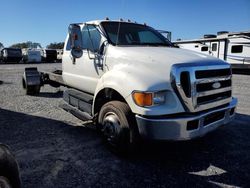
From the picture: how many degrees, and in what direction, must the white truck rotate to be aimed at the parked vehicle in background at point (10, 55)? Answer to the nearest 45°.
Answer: approximately 180°

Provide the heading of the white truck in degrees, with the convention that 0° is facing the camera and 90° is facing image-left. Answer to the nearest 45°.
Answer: approximately 315°

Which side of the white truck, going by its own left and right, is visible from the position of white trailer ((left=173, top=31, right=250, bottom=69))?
left

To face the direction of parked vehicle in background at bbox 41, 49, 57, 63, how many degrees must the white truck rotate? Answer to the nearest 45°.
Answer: approximately 135° to its left
